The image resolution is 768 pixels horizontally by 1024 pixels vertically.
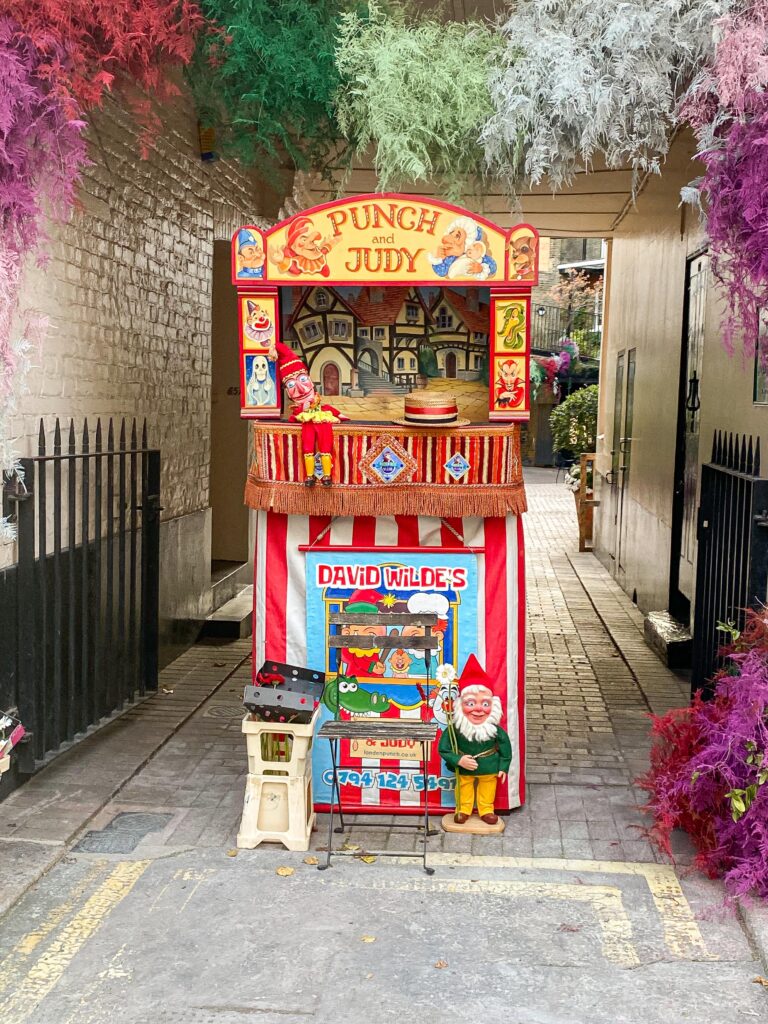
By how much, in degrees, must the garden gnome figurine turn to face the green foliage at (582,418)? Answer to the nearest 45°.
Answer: approximately 180°

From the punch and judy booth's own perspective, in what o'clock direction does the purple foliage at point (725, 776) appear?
The purple foliage is roughly at 10 o'clock from the punch and judy booth.

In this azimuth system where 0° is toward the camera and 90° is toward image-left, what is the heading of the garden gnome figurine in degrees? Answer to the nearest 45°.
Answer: approximately 0°

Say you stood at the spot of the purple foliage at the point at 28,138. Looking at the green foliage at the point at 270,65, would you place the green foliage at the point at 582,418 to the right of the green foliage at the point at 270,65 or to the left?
left

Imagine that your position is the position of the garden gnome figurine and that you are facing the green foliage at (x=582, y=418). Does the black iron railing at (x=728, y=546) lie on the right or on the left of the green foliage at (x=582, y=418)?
right

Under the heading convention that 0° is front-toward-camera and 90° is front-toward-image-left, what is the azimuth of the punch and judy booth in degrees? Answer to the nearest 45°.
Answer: approximately 0°
